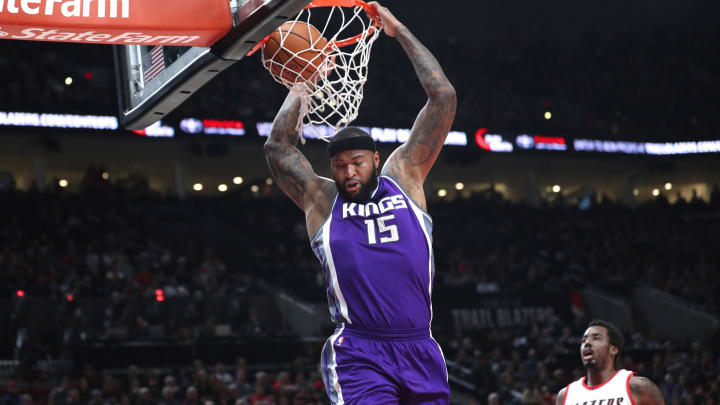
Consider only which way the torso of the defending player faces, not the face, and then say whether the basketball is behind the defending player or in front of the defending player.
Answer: in front

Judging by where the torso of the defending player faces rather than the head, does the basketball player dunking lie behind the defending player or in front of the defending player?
in front

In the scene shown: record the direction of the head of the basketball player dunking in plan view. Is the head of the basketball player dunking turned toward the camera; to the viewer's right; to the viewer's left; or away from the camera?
toward the camera

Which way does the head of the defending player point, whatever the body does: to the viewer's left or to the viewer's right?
to the viewer's left

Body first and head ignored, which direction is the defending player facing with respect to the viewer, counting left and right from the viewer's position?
facing the viewer and to the left of the viewer
